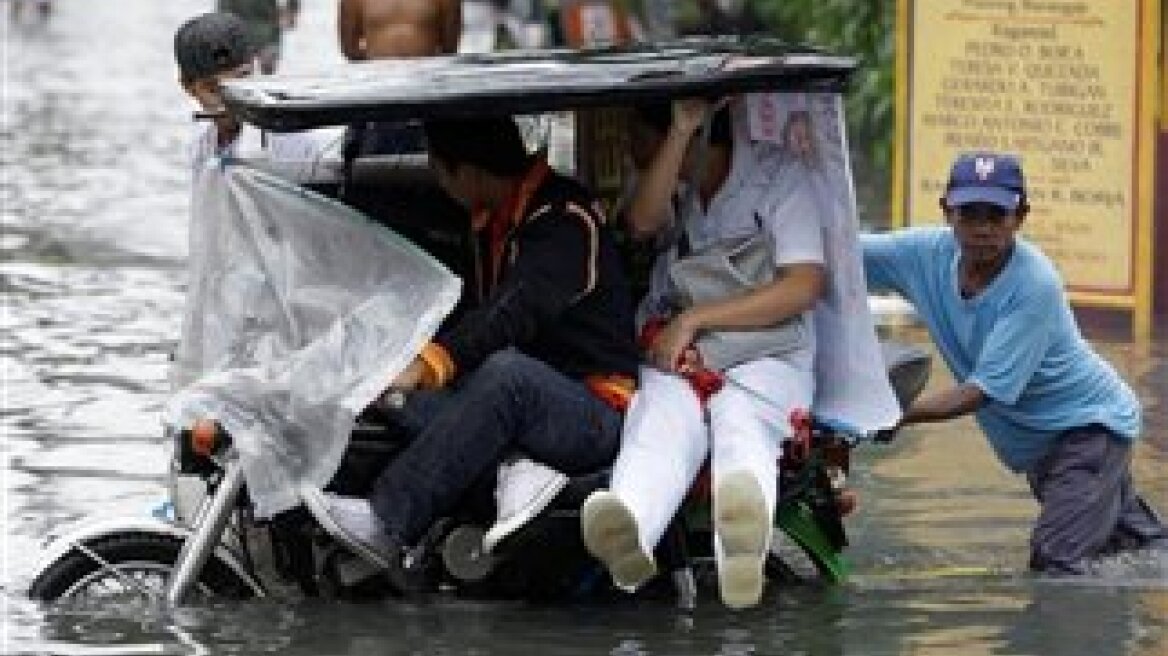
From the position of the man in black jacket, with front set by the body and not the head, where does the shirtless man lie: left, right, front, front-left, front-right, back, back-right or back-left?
right

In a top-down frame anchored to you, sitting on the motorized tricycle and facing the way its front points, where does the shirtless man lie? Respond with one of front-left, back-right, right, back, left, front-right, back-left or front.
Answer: right

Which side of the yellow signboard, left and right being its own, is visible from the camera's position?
front

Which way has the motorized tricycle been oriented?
to the viewer's left

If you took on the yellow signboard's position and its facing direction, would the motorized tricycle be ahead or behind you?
ahead

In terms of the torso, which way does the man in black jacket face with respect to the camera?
to the viewer's left
